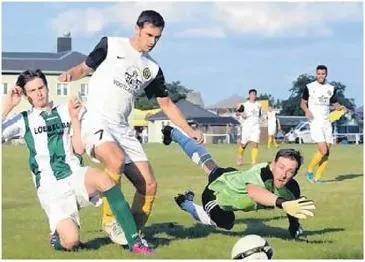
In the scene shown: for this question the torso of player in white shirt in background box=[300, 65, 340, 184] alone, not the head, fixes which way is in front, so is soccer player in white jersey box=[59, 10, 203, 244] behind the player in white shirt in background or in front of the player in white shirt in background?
in front

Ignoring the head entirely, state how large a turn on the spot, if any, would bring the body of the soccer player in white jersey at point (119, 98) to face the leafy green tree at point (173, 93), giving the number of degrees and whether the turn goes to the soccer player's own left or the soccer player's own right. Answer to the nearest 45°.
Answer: approximately 135° to the soccer player's own left

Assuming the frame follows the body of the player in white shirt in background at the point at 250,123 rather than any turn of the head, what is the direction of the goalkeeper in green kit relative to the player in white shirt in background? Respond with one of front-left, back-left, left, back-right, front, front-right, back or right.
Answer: front

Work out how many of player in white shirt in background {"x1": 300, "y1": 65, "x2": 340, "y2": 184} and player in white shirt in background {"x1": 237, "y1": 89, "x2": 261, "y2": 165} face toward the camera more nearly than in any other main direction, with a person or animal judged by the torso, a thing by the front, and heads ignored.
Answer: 2

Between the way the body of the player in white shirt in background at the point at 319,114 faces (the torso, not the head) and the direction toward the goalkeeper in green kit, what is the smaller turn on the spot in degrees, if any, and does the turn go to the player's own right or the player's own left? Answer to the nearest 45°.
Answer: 0° — they already face them

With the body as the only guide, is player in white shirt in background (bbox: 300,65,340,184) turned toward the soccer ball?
yes

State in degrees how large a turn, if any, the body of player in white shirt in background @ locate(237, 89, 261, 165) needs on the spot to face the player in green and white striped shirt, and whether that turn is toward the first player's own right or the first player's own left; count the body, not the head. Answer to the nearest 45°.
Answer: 0° — they already face them

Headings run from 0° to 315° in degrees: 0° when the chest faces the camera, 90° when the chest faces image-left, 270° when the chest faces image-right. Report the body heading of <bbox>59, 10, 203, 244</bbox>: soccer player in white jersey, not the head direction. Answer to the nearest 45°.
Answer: approximately 315°

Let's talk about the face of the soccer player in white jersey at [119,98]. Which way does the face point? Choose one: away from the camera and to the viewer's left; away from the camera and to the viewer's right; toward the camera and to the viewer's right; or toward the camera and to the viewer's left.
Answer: toward the camera and to the viewer's right

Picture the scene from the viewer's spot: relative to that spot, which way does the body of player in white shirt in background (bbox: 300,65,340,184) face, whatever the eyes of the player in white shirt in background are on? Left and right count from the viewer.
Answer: facing the viewer

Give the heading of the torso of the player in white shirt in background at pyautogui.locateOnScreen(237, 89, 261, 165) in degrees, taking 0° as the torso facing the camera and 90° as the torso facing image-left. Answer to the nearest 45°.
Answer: approximately 0°

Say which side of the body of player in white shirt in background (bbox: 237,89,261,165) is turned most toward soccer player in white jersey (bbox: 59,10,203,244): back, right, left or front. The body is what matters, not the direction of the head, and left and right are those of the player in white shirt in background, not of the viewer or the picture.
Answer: front

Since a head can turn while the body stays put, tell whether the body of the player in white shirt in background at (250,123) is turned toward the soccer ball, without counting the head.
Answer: yes
